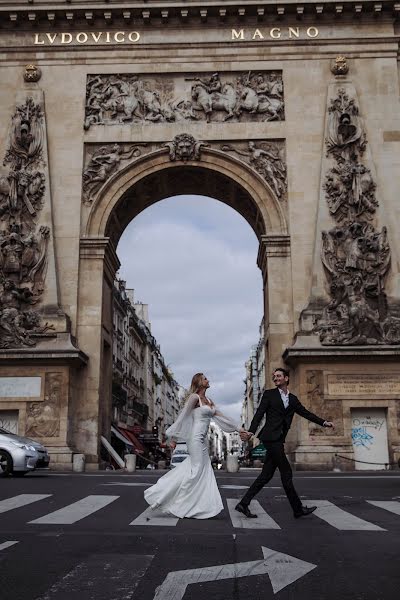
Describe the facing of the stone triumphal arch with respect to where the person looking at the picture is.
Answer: facing the viewer

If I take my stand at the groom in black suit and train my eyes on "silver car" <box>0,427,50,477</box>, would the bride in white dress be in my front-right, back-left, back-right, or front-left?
front-left

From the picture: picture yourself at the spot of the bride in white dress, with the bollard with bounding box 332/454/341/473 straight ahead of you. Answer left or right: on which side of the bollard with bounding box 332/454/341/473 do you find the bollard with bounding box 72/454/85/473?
left

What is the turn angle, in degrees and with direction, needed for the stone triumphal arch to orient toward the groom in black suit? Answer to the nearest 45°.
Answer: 0° — it already faces them

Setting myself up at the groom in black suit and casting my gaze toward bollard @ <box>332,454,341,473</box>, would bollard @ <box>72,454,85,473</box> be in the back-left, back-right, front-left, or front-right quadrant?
front-left

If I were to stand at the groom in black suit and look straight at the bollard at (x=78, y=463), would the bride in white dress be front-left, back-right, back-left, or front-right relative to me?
front-left

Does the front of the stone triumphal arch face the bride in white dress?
yes
